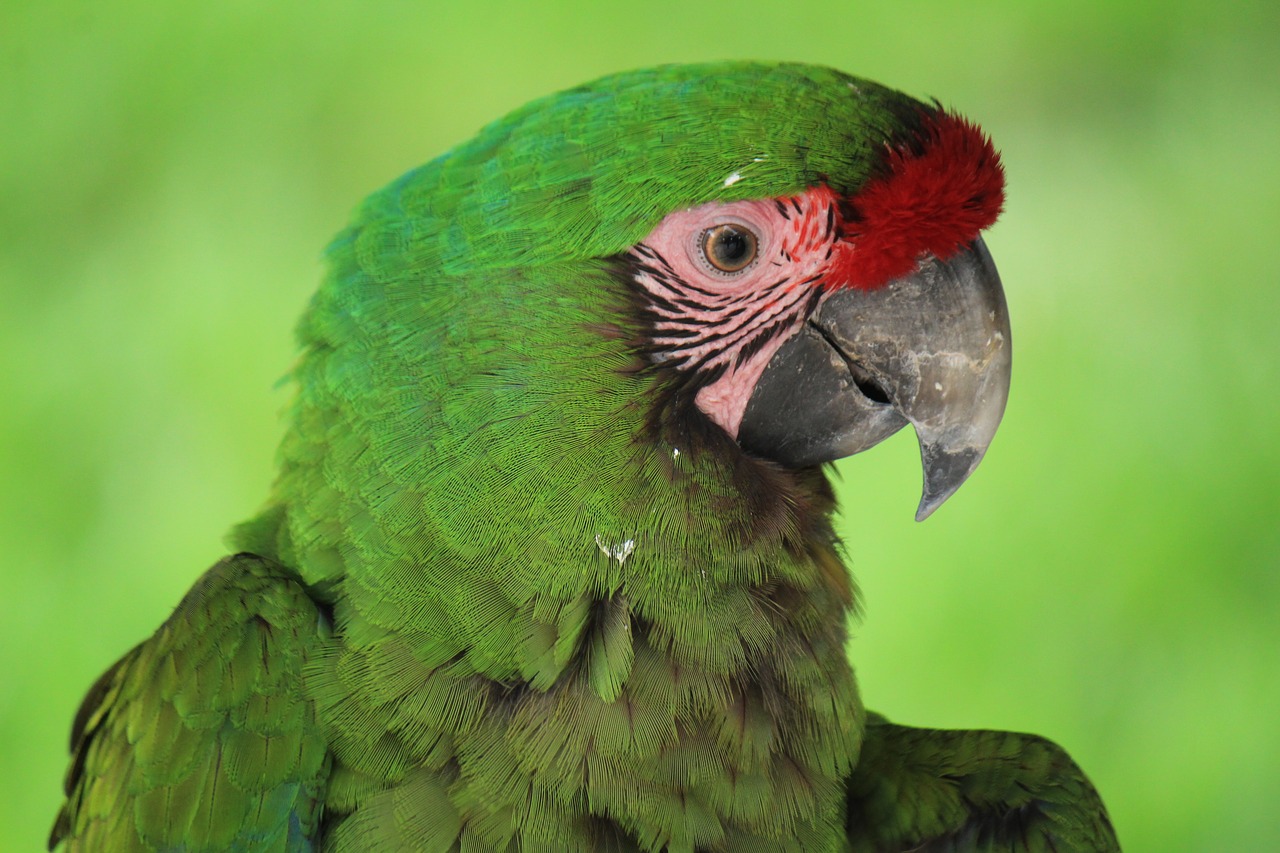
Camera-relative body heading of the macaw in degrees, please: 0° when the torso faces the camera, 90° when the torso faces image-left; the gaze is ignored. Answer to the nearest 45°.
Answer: approximately 315°
